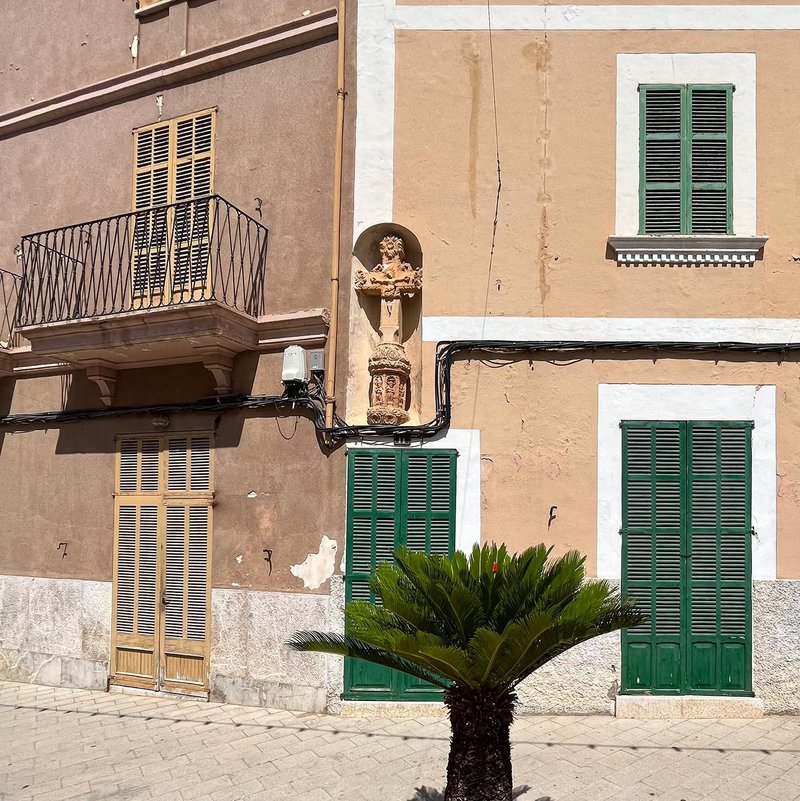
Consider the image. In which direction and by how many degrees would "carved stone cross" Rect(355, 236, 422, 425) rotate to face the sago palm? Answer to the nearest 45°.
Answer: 0° — it already faces it

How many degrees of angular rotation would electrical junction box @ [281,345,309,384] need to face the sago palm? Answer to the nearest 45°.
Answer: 0° — it already faces it

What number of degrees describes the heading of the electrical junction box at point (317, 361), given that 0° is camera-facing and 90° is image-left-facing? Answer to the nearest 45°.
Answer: approximately 0°

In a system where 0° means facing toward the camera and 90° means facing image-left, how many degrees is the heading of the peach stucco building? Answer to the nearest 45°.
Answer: approximately 0°

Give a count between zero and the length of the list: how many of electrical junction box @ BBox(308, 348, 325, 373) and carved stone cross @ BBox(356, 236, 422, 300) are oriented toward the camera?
2
